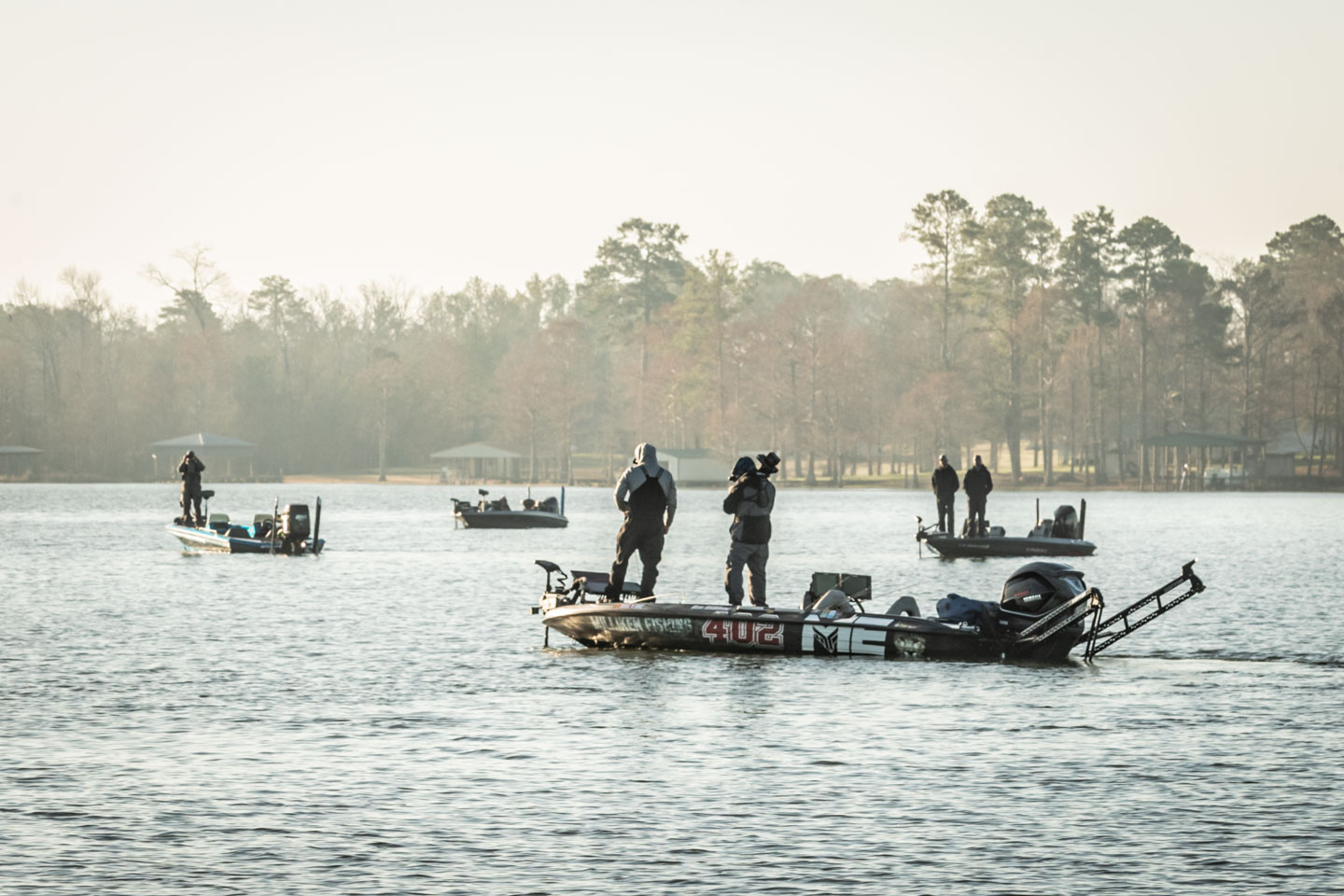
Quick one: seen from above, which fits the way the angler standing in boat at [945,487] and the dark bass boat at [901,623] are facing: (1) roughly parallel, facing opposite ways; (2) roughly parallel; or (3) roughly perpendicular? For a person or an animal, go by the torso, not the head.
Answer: roughly perpendicular

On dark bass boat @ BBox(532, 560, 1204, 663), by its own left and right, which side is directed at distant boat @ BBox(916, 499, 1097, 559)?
right

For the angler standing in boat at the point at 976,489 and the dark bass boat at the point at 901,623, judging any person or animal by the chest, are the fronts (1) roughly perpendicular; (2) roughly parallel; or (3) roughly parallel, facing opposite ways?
roughly perpendicular

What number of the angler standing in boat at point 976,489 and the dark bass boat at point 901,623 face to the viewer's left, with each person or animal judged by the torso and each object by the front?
1

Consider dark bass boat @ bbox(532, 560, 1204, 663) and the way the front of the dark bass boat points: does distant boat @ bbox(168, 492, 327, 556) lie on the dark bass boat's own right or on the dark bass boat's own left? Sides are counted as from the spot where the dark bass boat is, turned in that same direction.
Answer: on the dark bass boat's own right

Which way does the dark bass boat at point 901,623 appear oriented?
to the viewer's left

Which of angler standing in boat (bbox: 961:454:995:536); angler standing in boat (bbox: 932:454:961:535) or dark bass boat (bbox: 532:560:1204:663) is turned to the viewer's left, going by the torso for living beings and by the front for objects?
the dark bass boat

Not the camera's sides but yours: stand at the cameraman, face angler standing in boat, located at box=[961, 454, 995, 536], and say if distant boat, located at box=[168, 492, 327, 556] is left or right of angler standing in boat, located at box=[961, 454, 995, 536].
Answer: left
